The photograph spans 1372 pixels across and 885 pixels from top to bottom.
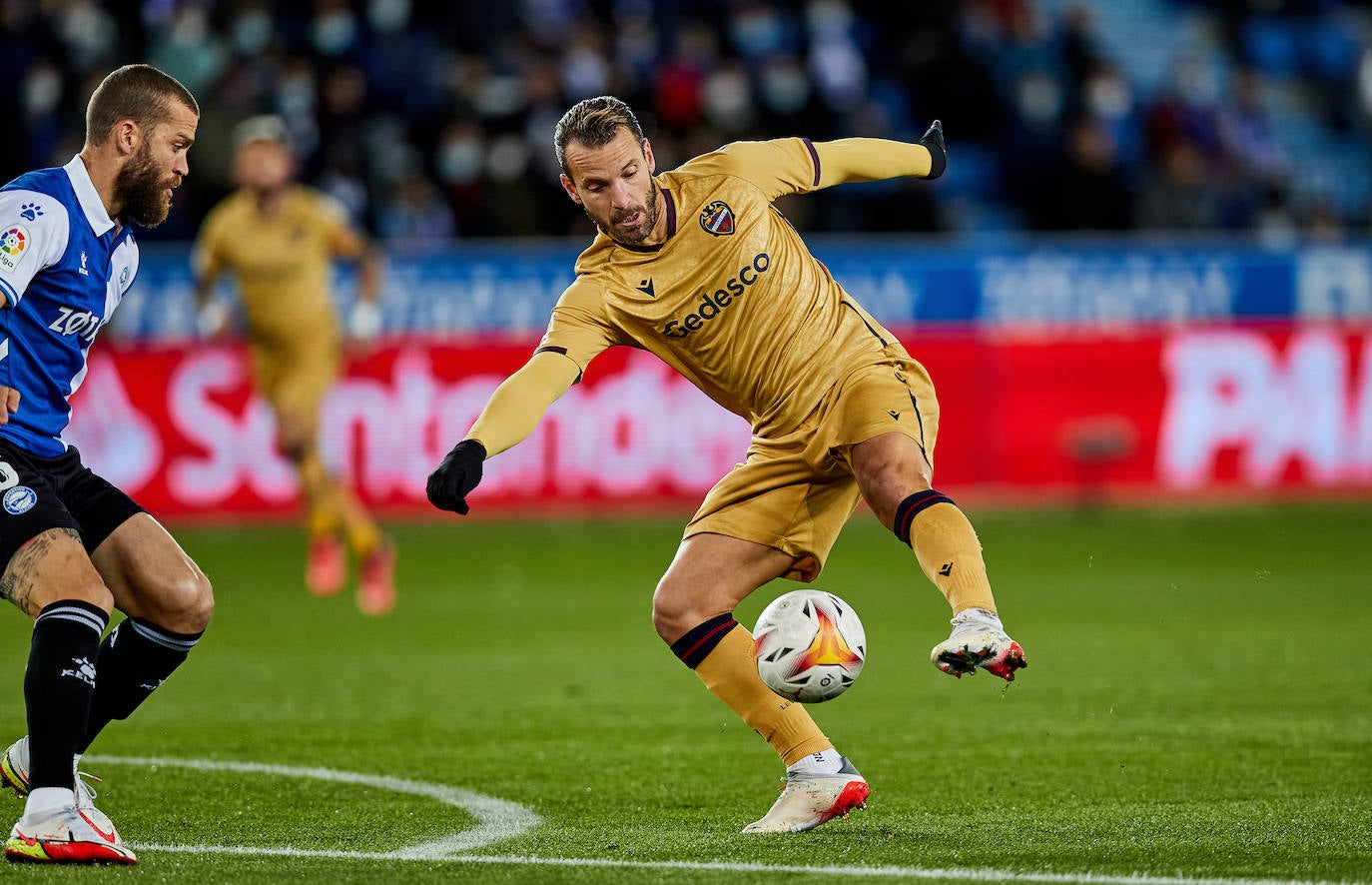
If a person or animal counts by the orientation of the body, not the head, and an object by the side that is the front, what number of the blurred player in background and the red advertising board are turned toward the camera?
2

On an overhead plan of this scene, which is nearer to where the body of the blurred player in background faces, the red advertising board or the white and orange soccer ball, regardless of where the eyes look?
the white and orange soccer ball

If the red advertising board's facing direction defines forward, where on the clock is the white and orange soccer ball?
The white and orange soccer ball is roughly at 12 o'clock from the red advertising board.

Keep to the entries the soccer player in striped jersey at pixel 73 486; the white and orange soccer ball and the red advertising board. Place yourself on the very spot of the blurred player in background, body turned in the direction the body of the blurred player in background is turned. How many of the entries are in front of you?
2

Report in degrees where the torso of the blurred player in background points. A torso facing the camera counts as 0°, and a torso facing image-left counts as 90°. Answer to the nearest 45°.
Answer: approximately 0°

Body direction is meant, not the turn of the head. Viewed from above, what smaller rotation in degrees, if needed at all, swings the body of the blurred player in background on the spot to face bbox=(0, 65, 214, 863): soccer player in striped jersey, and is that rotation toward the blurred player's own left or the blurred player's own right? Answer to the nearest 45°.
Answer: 0° — they already face them

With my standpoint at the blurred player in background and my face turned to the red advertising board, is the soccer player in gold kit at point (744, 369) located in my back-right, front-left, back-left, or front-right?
back-right

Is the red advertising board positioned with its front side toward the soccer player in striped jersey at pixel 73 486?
yes

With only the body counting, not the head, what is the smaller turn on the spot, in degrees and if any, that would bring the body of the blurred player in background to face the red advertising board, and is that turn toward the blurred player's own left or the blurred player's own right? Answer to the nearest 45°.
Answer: approximately 135° to the blurred player's own left
